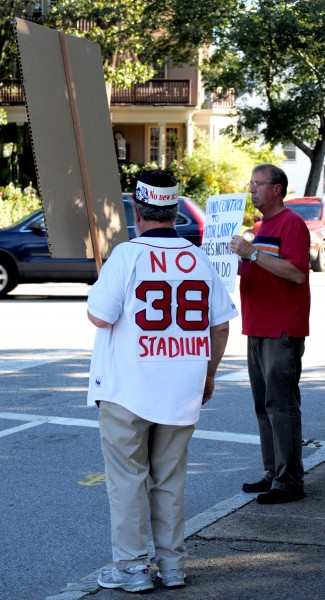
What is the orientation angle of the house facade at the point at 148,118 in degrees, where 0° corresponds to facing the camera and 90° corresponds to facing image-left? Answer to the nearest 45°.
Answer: approximately 0°

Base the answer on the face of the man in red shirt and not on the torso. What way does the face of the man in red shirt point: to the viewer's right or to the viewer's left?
to the viewer's left

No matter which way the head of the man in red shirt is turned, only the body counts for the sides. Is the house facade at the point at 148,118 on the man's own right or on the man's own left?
on the man's own right

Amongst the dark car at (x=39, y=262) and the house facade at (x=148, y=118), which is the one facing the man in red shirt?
the house facade

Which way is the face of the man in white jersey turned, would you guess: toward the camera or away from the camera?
away from the camera

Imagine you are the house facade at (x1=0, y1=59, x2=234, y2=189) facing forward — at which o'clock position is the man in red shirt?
The man in red shirt is roughly at 12 o'clock from the house facade.

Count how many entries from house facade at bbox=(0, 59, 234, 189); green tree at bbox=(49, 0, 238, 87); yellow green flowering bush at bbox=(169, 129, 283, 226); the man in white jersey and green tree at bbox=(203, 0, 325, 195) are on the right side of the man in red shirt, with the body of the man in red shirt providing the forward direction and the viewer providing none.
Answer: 4

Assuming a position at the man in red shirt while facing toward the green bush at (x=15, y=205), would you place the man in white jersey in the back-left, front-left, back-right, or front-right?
back-left

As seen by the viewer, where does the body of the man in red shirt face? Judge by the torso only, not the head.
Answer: to the viewer's left

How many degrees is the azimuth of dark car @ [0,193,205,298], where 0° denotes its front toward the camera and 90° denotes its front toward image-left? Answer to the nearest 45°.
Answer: approximately 90°

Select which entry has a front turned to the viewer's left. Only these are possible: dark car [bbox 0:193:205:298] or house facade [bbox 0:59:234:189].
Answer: the dark car
